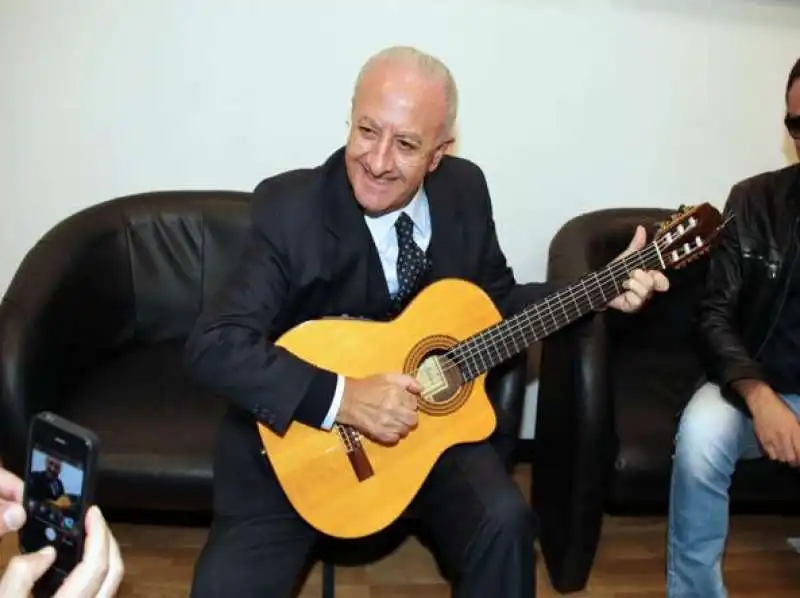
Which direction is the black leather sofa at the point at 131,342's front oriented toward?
toward the camera

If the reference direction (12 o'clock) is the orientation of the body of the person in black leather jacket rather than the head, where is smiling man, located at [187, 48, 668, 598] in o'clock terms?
The smiling man is roughly at 2 o'clock from the person in black leather jacket.

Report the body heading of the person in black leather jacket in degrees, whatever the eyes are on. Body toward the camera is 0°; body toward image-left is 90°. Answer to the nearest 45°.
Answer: approximately 0°

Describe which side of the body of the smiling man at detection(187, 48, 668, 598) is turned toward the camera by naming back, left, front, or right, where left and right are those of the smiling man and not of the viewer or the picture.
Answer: front
